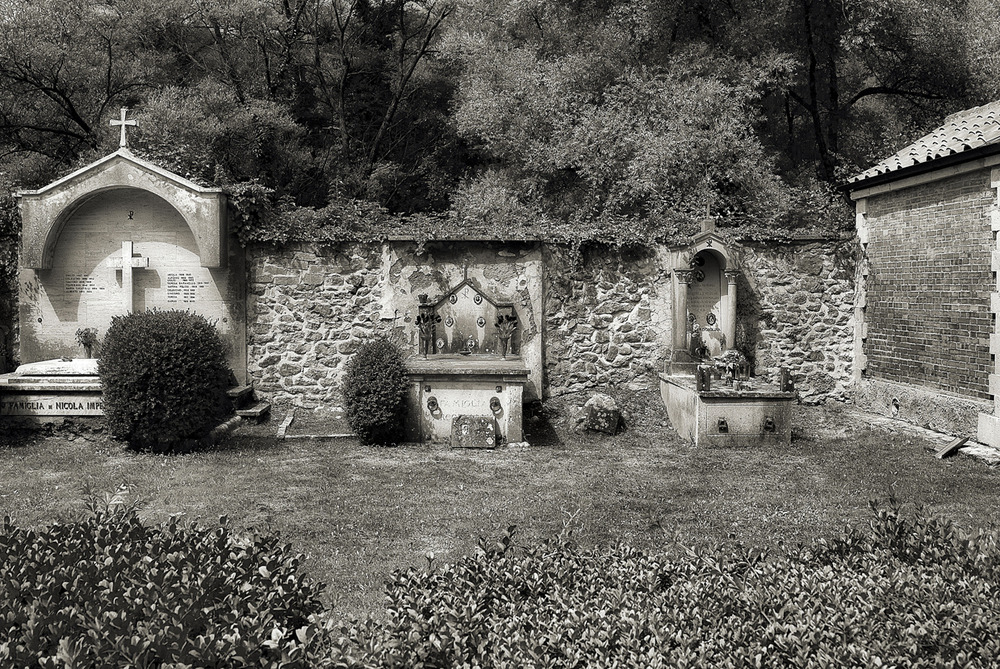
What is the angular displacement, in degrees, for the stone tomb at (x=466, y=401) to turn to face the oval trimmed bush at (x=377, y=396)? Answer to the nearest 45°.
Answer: approximately 90° to its right

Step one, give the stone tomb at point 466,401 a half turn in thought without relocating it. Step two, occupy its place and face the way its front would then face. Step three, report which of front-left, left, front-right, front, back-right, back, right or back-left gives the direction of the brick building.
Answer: right

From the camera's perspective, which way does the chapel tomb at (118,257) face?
toward the camera

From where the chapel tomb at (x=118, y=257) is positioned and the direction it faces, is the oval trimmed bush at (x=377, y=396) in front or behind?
in front

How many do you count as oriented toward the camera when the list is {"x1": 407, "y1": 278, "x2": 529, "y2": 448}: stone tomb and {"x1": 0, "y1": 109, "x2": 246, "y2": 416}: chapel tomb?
2

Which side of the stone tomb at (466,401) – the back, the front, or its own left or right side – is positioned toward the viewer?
front

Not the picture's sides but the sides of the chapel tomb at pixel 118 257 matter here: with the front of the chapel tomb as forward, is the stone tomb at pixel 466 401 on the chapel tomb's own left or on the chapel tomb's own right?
on the chapel tomb's own left

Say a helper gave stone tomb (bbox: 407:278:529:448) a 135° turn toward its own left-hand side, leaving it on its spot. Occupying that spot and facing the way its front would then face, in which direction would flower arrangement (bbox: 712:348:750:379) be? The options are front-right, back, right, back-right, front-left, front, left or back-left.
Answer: front-right

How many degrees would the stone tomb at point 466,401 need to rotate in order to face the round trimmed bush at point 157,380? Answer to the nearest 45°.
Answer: approximately 90° to its right

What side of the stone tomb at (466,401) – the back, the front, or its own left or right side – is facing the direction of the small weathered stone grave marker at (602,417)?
left
